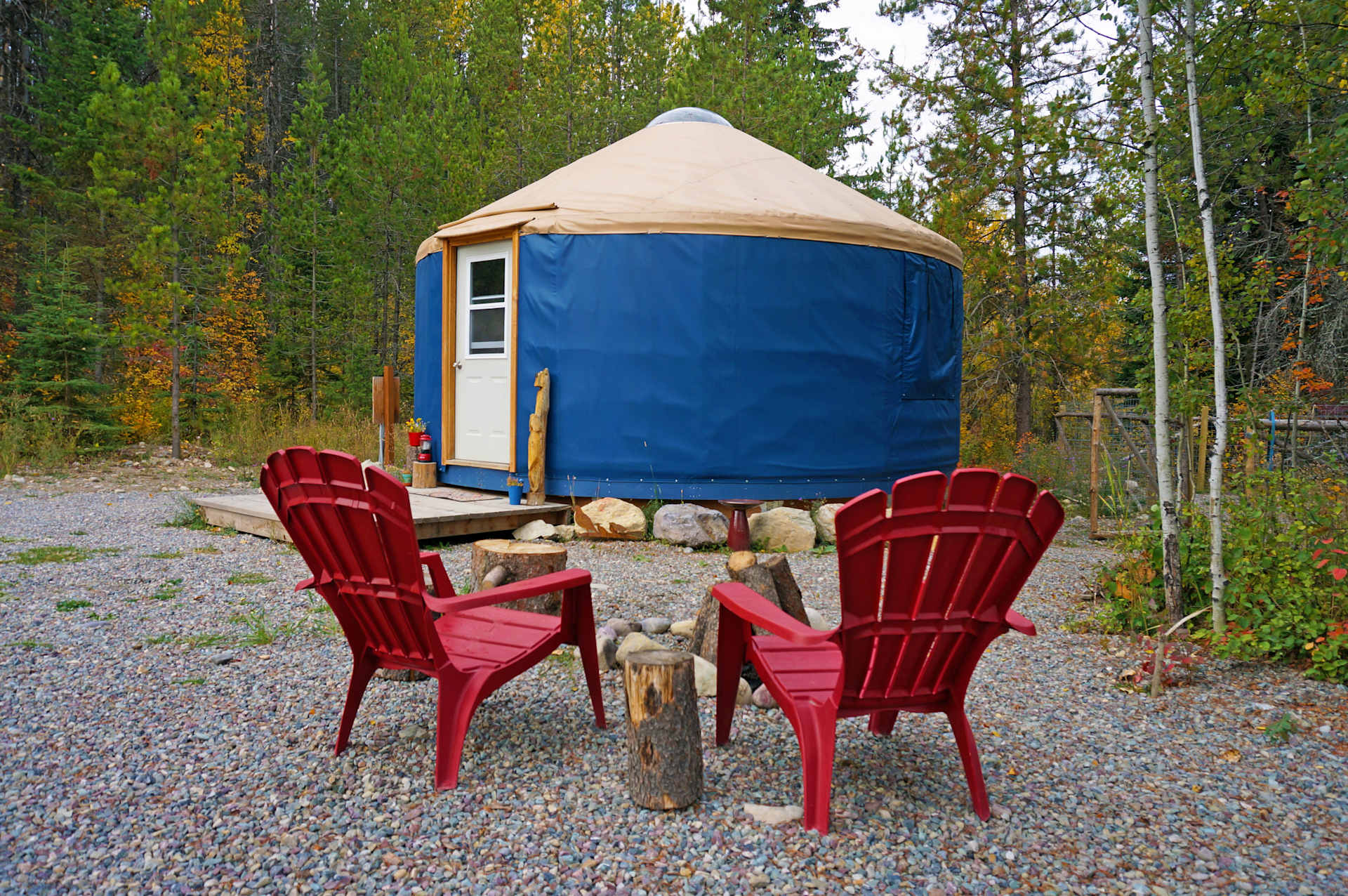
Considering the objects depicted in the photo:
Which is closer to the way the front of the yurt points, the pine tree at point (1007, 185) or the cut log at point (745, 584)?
the cut log

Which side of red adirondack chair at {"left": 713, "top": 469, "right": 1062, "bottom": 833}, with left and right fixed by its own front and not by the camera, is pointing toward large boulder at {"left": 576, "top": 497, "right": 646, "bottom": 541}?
front

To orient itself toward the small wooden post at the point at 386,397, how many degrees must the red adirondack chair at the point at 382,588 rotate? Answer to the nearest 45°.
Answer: approximately 45° to its left

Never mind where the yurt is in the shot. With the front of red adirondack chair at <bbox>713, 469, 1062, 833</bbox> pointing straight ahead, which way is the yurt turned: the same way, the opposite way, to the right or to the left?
to the left

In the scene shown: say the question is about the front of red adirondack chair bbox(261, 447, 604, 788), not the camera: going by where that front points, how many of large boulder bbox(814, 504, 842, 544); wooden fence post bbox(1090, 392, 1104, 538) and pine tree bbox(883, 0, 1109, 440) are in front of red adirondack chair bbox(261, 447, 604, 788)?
3

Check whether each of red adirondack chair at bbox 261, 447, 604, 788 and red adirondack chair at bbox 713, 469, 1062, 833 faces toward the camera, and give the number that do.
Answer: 0

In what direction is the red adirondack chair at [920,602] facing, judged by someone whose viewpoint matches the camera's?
facing away from the viewer and to the left of the viewer

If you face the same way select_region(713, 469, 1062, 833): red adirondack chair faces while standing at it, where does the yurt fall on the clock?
The yurt is roughly at 1 o'clock from the red adirondack chair.

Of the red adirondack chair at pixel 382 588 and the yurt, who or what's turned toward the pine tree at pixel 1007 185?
the red adirondack chair

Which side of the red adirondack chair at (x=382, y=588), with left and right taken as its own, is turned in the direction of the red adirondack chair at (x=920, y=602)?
right

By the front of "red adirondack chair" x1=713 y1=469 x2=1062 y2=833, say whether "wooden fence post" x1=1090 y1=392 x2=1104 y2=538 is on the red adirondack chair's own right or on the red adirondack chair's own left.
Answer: on the red adirondack chair's own right

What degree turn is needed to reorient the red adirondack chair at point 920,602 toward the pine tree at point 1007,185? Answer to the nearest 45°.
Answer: approximately 45° to its right

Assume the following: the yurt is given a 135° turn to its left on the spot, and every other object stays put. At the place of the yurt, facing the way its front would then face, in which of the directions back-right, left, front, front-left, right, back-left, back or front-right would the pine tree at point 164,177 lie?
back-left

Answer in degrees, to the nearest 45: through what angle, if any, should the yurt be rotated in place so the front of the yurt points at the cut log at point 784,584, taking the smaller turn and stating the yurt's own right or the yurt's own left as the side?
approximately 45° to the yurt's own left

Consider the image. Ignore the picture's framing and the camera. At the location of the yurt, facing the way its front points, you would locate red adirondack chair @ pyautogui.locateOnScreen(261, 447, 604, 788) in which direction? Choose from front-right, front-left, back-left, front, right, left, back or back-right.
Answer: front-left

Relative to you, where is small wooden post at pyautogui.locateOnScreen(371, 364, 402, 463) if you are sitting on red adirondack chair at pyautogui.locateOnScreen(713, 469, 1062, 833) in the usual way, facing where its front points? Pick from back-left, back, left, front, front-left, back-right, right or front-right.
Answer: front

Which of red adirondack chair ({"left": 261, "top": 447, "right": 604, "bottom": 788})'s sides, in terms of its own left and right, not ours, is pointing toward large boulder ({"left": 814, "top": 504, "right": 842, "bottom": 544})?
front

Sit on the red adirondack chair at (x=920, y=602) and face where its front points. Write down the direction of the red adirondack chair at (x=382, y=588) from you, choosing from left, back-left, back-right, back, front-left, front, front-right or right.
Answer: front-left

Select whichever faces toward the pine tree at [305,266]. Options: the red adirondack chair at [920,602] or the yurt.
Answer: the red adirondack chair

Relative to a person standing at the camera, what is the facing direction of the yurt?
facing the viewer and to the left of the viewer

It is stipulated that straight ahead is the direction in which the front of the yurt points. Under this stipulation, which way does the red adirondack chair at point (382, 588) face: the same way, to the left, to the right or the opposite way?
the opposite way
